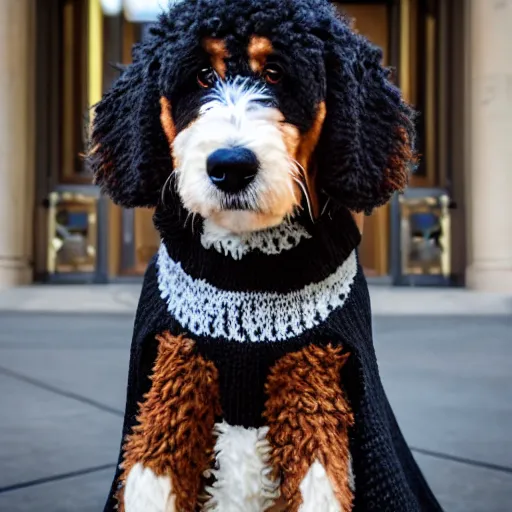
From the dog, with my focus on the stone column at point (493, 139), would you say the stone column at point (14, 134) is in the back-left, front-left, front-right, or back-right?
front-left

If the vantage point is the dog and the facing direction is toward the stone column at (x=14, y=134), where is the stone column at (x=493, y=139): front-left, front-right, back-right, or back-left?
front-right

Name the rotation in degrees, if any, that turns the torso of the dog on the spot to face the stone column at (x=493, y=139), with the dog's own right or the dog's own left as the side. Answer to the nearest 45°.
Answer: approximately 180°

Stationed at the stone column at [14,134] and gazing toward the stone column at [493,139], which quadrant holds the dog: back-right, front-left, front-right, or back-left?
front-right

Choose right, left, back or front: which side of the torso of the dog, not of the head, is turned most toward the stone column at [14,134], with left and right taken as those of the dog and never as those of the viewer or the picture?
back

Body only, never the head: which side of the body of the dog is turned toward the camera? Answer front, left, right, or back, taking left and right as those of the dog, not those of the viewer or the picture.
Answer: front
